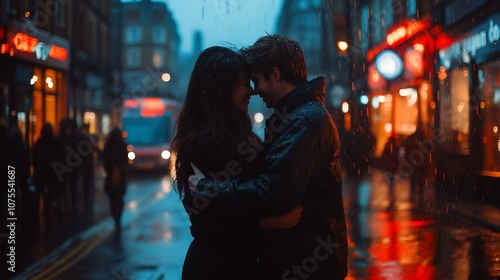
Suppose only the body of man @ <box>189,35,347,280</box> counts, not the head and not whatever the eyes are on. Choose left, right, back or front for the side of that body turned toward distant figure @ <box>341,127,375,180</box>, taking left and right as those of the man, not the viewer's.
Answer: right

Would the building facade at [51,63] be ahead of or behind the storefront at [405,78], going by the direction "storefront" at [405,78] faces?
ahead

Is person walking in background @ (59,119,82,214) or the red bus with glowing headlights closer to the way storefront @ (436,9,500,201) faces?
the person walking in background

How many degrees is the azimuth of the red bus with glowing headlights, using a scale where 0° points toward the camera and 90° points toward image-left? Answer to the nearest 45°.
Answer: approximately 0°

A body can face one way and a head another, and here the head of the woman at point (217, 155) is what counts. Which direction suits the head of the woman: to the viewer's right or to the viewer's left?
to the viewer's right

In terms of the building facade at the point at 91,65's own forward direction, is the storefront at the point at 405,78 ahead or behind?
ahead

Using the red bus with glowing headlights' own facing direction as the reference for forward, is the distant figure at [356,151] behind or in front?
in front

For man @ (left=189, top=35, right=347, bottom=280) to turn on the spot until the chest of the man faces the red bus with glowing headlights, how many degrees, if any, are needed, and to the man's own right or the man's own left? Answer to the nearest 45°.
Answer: approximately 90° to the man's own right

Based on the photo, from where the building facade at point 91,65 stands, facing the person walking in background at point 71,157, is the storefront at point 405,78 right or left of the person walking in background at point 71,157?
left

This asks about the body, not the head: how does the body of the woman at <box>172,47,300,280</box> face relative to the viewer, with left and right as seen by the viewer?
facing to the right of the viewer

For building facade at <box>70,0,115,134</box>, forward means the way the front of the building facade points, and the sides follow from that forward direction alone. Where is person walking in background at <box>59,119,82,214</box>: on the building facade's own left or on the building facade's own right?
on the building facade's own right

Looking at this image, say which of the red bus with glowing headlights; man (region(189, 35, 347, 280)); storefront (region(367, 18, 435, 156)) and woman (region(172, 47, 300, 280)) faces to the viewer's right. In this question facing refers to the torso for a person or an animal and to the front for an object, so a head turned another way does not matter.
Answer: the woman

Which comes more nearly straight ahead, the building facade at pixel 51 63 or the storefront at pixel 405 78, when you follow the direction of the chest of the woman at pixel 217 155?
the storefront

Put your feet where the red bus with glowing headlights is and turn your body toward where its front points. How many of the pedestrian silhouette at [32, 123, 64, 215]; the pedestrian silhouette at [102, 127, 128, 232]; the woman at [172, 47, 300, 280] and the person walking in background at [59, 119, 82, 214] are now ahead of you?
4
